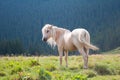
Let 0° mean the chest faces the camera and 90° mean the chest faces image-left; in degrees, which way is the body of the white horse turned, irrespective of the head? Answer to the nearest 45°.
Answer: approximately 135°
